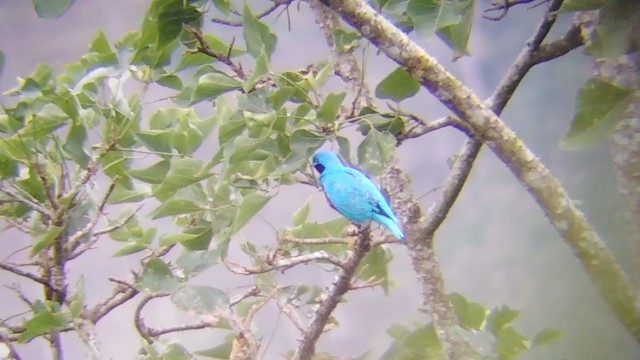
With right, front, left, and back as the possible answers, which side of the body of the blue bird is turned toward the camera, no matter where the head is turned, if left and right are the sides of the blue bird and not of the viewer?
left
